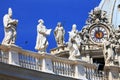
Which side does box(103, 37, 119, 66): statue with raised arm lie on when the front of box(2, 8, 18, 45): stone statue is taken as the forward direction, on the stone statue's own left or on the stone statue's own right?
on the stone statue's own left

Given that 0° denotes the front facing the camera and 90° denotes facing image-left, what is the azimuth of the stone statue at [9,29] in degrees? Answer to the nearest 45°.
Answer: approximately 315°
